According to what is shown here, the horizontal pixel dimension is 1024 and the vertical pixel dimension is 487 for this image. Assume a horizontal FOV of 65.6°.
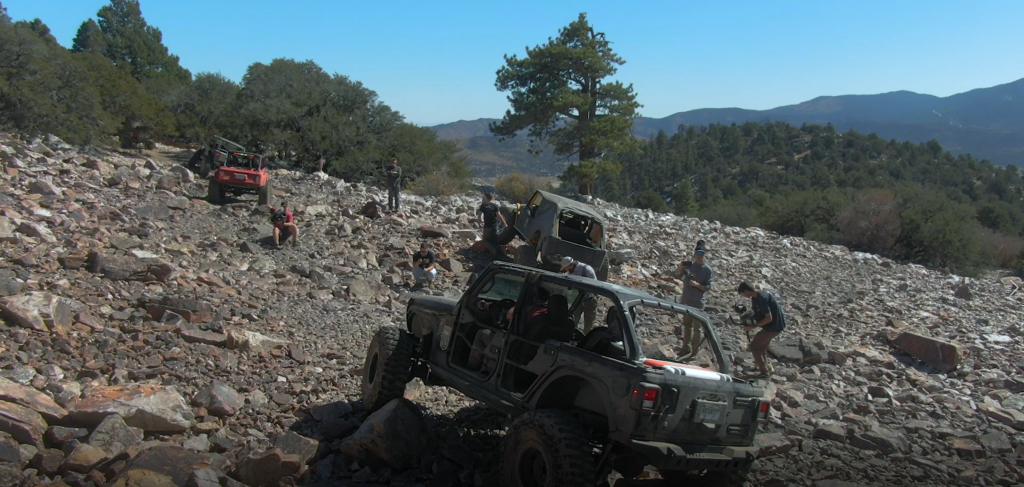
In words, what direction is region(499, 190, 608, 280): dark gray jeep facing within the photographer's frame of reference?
facing away from the viewer and to the left of the viewer

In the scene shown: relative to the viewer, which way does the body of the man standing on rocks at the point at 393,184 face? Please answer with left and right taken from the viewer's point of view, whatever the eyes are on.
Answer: facing the viewer

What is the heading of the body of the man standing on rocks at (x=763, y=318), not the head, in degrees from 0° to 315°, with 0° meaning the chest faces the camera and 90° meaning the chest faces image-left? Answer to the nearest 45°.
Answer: approximately 90°

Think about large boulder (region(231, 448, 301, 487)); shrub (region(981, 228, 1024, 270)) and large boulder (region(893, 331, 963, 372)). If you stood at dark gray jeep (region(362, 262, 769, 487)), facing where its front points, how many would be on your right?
2

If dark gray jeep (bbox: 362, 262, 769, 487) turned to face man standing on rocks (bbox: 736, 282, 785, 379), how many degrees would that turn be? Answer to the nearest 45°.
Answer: approximately 90° to its right

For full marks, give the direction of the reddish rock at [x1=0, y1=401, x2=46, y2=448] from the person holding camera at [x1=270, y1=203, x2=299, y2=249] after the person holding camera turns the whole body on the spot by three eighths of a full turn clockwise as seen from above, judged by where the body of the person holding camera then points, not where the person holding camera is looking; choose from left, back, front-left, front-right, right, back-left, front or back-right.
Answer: back-left

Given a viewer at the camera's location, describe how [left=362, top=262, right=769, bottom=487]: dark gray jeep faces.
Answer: facing away from the viewer and to the left of the viewer

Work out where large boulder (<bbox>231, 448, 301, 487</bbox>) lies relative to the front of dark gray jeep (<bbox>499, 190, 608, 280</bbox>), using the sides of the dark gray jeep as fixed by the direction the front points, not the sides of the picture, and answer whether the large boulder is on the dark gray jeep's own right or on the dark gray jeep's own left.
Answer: on the dark gray jeep's own left

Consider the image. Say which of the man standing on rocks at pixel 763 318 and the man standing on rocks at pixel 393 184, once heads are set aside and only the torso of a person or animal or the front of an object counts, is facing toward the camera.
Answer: the man standing on rocks at pixel 393 184

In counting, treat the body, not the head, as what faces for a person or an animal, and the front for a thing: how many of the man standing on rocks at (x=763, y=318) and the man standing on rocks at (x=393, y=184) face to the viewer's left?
1

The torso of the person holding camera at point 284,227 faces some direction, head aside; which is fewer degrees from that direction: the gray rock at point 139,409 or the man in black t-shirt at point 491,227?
the gray rock

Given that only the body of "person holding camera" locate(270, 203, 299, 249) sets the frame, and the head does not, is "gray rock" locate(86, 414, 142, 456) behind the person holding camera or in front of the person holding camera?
in front

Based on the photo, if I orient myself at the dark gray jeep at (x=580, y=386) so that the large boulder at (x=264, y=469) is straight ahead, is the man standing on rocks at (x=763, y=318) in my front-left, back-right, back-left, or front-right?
back-right

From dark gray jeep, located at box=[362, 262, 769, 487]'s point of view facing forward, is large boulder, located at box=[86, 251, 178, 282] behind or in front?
in front
